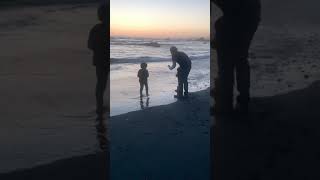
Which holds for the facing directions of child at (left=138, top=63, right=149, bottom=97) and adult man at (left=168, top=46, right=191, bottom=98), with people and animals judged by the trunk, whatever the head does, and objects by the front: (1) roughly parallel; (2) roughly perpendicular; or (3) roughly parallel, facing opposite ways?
roughly perpendicular

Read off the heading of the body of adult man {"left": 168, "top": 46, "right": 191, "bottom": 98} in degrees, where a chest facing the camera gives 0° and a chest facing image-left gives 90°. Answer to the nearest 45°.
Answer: approximately 90°
